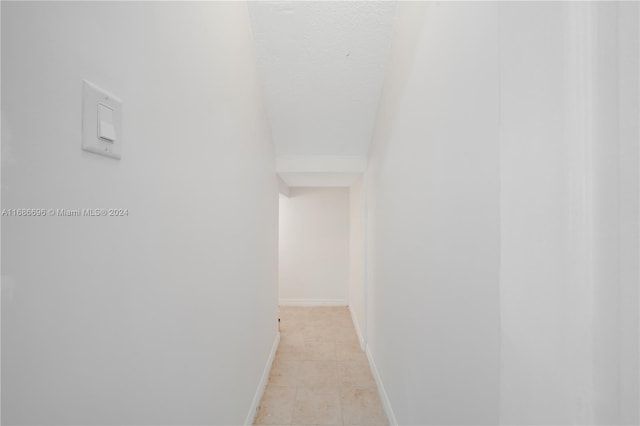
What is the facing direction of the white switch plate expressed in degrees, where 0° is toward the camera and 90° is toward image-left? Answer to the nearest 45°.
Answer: approximately 315°
